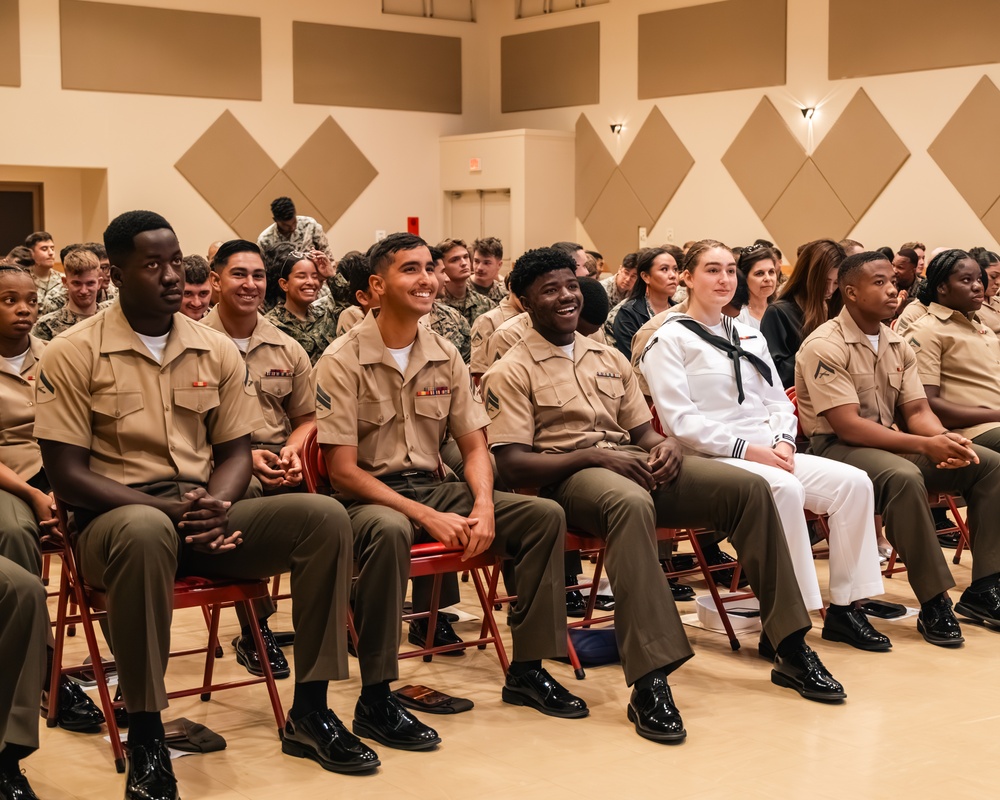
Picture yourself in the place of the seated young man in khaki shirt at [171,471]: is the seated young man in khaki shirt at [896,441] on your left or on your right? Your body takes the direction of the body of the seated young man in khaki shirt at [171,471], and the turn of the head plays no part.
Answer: on your left

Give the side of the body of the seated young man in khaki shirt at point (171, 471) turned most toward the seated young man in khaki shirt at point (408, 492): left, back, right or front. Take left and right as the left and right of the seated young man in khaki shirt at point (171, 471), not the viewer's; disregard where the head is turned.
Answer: left

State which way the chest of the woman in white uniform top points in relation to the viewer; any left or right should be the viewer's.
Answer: facing the viewer and to the right of the viewer

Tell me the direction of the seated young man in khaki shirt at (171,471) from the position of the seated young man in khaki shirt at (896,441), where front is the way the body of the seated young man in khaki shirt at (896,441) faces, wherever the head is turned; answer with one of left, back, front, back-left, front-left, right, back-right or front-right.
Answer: right

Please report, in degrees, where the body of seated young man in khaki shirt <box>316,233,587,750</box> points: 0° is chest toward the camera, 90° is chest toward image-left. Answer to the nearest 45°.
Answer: approximately 315°

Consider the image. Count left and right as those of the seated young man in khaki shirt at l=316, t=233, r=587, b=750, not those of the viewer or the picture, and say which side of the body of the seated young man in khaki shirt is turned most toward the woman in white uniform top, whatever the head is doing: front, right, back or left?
left
